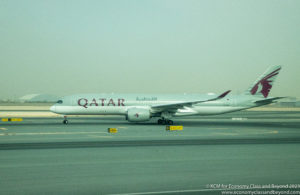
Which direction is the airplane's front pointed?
to the viewer's left
